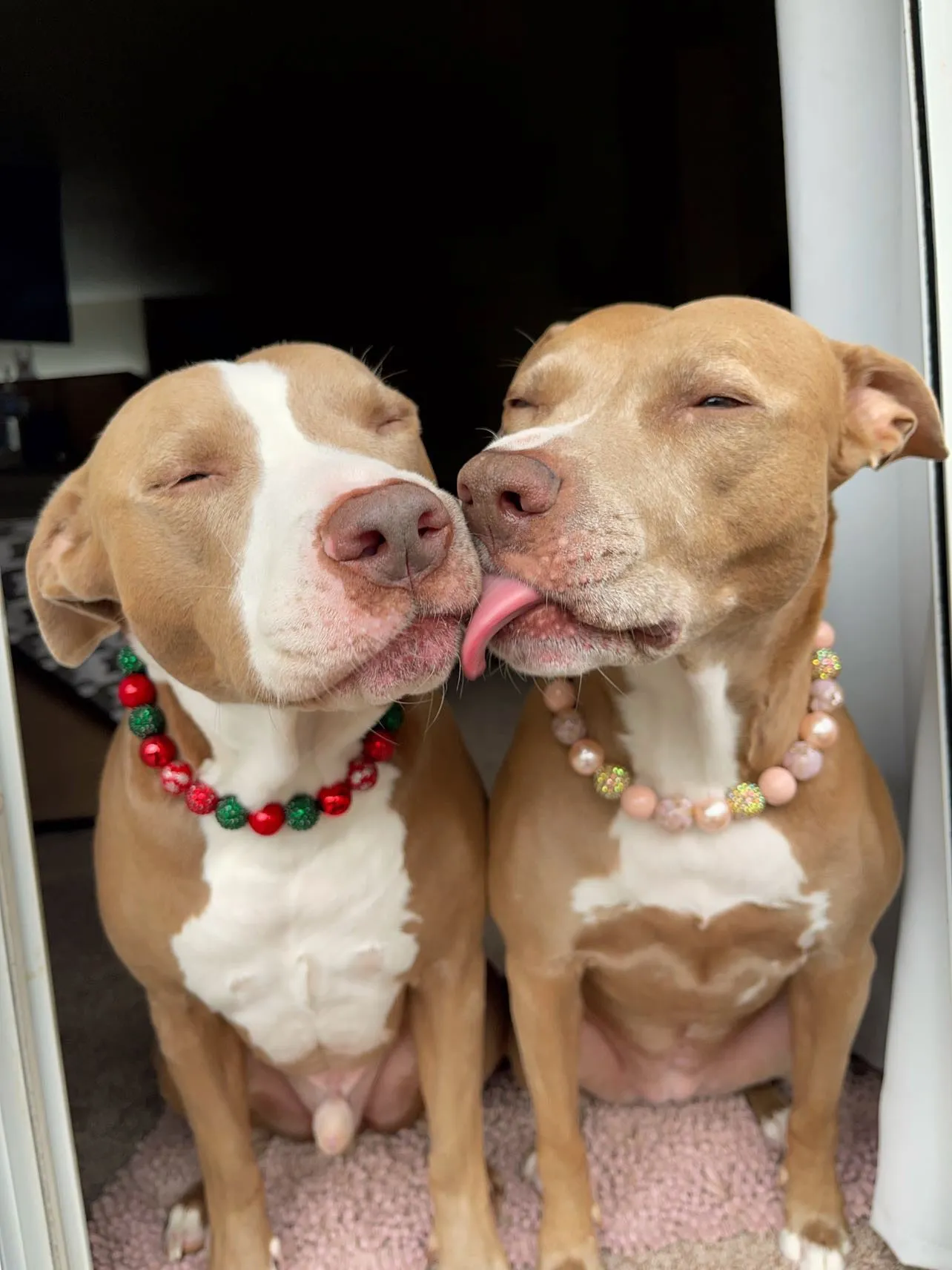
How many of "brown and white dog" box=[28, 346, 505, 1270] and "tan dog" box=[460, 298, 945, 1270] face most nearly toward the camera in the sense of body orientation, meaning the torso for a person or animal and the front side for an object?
2

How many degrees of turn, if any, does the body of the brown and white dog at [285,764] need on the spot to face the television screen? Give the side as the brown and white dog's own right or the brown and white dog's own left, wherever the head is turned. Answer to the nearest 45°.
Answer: approximately 180°

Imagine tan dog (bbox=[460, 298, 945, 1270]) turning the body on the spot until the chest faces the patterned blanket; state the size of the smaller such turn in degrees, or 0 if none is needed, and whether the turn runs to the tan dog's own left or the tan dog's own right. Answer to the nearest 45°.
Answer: approximately 135° to the tan dog's own right

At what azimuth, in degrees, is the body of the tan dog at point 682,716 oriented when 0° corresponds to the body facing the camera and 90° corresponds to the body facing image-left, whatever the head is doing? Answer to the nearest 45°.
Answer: approximately 0°
